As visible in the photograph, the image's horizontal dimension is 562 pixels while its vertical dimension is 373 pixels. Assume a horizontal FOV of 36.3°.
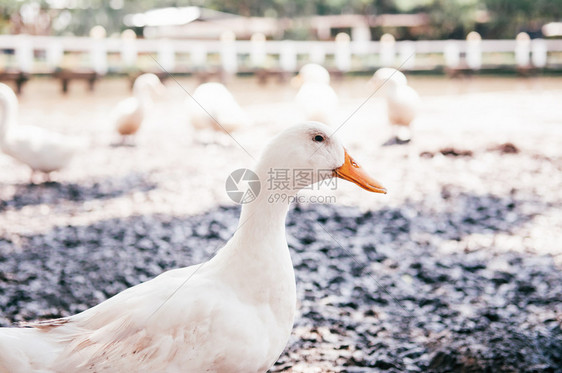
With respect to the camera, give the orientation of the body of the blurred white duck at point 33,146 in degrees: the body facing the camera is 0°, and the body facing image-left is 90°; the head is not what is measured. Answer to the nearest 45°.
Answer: approximately 90°

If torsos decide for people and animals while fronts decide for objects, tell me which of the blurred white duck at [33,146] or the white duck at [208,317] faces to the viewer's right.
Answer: the white duck

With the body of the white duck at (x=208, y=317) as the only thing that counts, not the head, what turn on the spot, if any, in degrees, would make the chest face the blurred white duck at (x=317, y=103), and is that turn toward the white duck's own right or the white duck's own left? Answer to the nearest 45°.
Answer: approximately 90° to the white duck's own left

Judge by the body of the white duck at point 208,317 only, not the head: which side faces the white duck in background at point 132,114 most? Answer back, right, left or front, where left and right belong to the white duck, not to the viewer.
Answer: left

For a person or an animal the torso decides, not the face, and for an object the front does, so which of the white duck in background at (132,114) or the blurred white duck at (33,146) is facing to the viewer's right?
the white duck in background

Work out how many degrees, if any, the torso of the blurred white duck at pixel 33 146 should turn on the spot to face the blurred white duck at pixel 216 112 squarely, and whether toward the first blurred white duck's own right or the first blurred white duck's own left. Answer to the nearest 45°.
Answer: approximately 135° to the first blurred white duck's own right

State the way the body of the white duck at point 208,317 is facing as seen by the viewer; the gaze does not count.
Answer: to the viewer's right

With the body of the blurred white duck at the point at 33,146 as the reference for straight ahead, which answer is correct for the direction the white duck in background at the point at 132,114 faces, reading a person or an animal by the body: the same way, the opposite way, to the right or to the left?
the opposite way

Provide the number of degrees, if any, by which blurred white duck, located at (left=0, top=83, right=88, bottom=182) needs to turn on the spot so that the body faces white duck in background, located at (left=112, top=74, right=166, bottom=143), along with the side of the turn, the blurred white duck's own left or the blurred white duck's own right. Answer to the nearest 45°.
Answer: approximately 135° to the blurred white duck's own right

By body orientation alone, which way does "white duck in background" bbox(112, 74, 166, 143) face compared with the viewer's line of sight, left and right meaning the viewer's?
facing to the right of the viewer

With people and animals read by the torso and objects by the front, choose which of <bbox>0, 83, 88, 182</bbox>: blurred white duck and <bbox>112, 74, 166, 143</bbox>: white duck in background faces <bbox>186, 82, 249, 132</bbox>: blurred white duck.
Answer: the white duck in background

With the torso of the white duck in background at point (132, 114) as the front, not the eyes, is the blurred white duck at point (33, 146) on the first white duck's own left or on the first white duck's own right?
on the first white duck's own right

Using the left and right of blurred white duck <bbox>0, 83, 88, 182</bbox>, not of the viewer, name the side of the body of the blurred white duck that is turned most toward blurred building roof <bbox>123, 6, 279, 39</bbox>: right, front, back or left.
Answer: right
